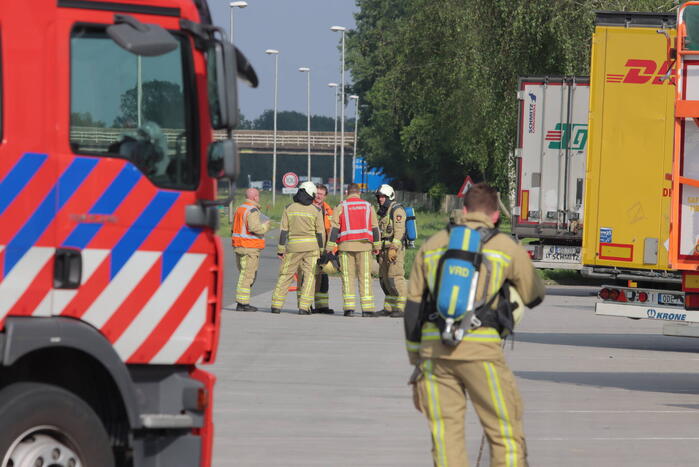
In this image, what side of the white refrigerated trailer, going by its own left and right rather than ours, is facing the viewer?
back

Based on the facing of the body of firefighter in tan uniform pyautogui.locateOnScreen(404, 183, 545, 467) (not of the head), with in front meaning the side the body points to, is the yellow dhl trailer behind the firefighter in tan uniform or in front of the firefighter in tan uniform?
in front

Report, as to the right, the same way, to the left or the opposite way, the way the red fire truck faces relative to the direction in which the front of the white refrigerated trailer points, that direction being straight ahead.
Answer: to the right

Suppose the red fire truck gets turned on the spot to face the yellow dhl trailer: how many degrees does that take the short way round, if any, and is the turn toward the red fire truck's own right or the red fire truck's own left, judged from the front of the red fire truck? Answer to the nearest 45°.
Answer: approximately 45° to the red fire truck's own left

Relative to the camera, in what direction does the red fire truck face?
facing to the right of the viewer

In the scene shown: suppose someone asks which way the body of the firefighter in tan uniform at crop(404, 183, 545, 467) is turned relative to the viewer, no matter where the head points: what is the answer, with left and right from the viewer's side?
facing away from the viewer

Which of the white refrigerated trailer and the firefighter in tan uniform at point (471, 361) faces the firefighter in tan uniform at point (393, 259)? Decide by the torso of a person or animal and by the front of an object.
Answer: the firefighter in tan uniform at point (471, 361)

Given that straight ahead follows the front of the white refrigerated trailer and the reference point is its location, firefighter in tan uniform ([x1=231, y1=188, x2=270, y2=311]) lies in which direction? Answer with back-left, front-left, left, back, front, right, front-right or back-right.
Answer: back-left

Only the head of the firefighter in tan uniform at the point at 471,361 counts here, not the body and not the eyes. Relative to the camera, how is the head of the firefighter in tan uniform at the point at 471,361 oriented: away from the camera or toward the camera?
away from the camera

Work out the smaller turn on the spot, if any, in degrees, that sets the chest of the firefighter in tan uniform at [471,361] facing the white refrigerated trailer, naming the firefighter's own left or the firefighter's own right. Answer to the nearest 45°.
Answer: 0° — they already face it

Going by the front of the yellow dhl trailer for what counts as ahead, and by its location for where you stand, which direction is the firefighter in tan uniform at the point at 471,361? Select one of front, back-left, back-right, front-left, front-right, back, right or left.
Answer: back

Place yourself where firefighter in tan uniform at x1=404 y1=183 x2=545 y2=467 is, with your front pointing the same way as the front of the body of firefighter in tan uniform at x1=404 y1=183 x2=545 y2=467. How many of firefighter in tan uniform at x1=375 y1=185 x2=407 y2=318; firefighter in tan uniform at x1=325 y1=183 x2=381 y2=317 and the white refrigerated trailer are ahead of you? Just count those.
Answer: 3
